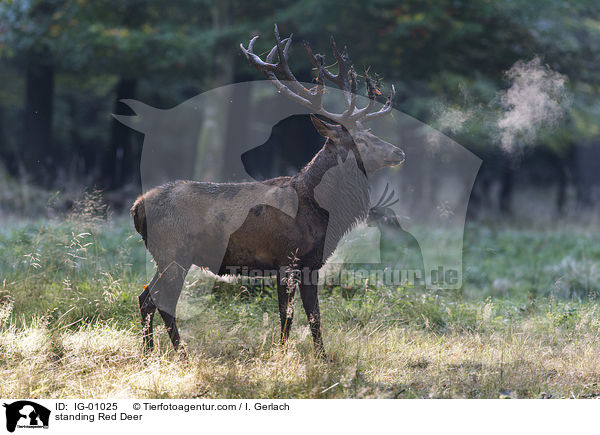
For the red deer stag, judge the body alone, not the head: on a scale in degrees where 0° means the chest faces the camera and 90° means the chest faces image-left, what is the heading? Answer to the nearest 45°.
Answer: approximately 270°

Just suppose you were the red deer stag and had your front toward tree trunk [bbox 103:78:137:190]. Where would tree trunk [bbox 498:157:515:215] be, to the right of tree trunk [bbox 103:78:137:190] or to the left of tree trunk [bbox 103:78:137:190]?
right

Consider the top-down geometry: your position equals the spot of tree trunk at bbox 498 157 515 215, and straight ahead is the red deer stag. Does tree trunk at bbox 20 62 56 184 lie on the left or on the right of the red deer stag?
right
